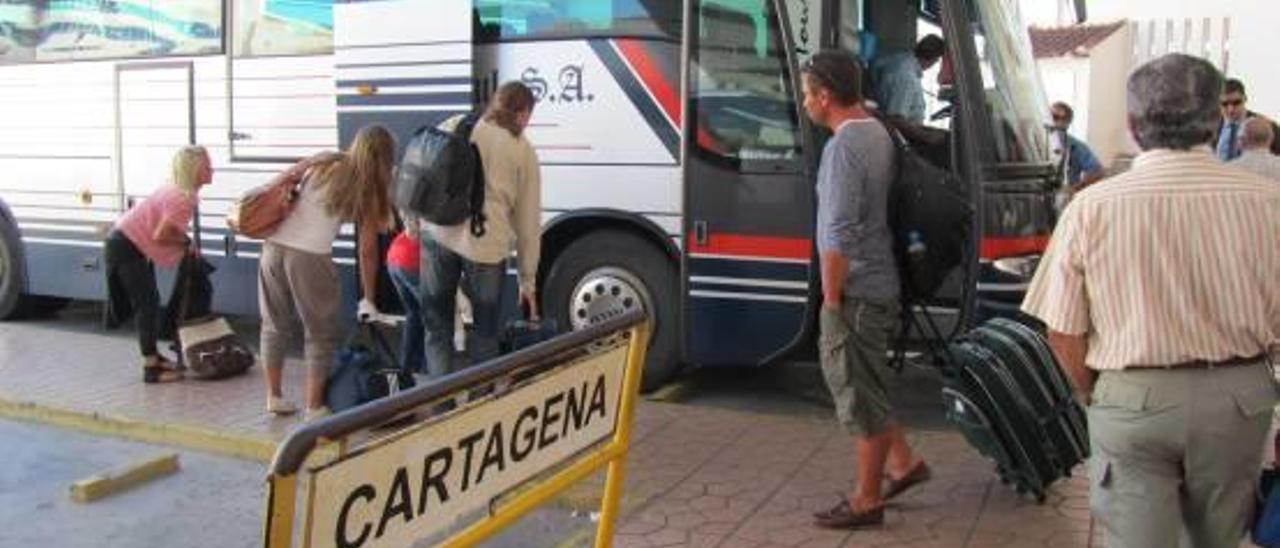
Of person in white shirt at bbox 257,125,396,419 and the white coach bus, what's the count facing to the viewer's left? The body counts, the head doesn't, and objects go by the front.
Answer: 0

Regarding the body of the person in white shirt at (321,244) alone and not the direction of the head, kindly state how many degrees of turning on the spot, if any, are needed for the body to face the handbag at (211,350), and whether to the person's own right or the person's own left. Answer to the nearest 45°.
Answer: approximately 45° to the person's own left

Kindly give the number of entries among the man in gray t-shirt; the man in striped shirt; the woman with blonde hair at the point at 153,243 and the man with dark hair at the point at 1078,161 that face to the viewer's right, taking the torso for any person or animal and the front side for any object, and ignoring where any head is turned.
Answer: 1

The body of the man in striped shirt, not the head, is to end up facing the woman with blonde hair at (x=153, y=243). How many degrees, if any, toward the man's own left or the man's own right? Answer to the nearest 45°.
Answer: approximately 45° to the man's own left

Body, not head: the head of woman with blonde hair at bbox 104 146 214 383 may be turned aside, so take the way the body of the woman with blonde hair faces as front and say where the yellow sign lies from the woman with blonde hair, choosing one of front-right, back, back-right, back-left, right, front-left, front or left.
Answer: right

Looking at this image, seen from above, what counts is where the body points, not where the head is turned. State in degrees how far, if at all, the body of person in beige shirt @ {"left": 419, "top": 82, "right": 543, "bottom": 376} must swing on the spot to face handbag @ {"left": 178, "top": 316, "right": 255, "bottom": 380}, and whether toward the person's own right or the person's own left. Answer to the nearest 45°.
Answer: approximately 90° to the person's own left

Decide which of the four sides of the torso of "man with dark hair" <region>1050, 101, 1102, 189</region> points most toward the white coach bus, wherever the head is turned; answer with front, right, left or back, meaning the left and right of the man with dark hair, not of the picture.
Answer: front

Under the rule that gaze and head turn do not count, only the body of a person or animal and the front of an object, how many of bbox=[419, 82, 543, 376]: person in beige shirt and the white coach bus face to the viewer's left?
0

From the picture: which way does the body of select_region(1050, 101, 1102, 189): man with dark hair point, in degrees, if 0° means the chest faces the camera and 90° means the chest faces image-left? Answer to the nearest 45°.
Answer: approximately 45°

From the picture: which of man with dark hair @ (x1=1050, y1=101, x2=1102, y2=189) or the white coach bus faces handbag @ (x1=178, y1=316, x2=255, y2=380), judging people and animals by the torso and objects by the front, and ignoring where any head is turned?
the man with dark hair

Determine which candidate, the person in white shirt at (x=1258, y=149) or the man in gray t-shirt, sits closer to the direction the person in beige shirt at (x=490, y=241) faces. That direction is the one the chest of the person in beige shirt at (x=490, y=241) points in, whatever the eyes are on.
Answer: the person in white shirt

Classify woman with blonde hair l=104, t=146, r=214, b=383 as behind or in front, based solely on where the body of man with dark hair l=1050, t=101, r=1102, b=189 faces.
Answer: in front

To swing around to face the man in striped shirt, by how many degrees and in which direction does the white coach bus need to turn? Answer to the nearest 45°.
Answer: approximately 45° to its right

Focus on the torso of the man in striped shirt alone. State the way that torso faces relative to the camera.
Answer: away from the camera

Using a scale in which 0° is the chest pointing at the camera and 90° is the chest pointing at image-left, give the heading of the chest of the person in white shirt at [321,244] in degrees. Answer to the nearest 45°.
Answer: approximately 225°

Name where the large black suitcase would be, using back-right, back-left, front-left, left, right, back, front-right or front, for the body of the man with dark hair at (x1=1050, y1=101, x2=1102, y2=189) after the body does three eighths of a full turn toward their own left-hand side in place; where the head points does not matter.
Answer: right

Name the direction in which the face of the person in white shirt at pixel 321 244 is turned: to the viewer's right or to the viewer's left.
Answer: to the viewer's right
